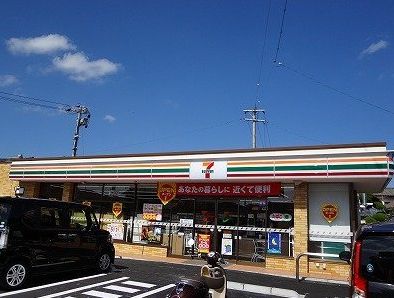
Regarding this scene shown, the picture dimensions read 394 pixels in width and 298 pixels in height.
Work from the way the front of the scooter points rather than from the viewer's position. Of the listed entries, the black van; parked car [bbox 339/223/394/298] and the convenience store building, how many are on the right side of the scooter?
1

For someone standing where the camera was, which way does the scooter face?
facing away from the viewer and to the right of the viewer

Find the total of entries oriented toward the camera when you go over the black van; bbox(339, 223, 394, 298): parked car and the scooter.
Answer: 0

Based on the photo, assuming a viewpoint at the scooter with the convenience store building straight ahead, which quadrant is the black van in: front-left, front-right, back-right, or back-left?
front-left

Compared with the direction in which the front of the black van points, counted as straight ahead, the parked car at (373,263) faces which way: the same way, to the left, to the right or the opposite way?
the same way

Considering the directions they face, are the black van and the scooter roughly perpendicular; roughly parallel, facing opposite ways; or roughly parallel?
roughly parallel

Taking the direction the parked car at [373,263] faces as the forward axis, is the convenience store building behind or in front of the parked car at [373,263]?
in front

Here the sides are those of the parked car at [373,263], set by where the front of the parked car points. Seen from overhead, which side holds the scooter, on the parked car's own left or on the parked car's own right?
on the parked car's own left

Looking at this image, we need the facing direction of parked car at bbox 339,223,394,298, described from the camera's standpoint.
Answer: facing away from the viewer

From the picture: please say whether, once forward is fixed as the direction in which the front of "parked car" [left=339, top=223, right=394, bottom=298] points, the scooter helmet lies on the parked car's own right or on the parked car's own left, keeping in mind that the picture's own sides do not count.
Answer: on the parked car's own left

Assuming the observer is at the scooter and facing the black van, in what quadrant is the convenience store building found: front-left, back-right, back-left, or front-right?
front-right

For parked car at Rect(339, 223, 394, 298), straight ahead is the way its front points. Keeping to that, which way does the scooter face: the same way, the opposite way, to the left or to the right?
the same way

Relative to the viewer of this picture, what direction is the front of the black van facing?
facing away from the viewer and to the right of the viewer

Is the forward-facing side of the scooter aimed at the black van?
no

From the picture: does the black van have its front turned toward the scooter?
no

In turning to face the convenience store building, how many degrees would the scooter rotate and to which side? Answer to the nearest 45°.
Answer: approximately 45° to its left

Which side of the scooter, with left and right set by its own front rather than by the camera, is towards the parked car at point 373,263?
right
